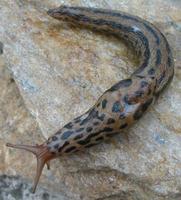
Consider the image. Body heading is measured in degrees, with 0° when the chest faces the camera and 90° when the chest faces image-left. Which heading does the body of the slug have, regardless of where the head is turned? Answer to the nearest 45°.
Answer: approximately 45°
